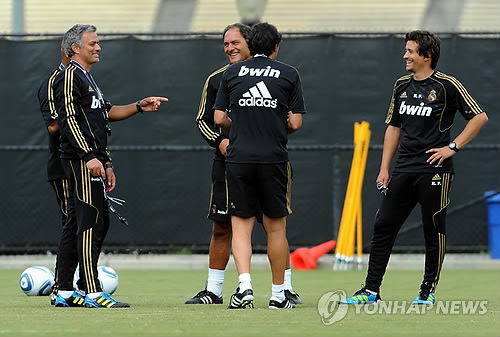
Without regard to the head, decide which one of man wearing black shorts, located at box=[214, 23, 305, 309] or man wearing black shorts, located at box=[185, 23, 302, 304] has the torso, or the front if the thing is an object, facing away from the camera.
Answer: man wearing black shorts, located at box=[214, 23, 305, 309]

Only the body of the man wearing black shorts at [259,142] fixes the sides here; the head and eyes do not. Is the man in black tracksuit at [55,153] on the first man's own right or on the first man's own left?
on the first man's own left

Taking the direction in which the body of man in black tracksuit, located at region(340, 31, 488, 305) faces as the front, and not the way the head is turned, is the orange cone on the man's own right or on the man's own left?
on the man's own right

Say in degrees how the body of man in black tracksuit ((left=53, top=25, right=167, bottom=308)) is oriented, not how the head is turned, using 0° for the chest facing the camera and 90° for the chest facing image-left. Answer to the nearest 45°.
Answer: approximately 270°

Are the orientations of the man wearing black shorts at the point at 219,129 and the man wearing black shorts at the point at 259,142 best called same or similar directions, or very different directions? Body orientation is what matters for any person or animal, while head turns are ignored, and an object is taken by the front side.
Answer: very different directions

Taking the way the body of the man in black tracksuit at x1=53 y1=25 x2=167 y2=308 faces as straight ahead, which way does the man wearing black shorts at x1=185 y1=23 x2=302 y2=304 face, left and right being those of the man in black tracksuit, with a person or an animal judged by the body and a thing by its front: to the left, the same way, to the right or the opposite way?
to the right

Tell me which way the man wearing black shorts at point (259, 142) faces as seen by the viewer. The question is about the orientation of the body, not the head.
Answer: away from the camera
